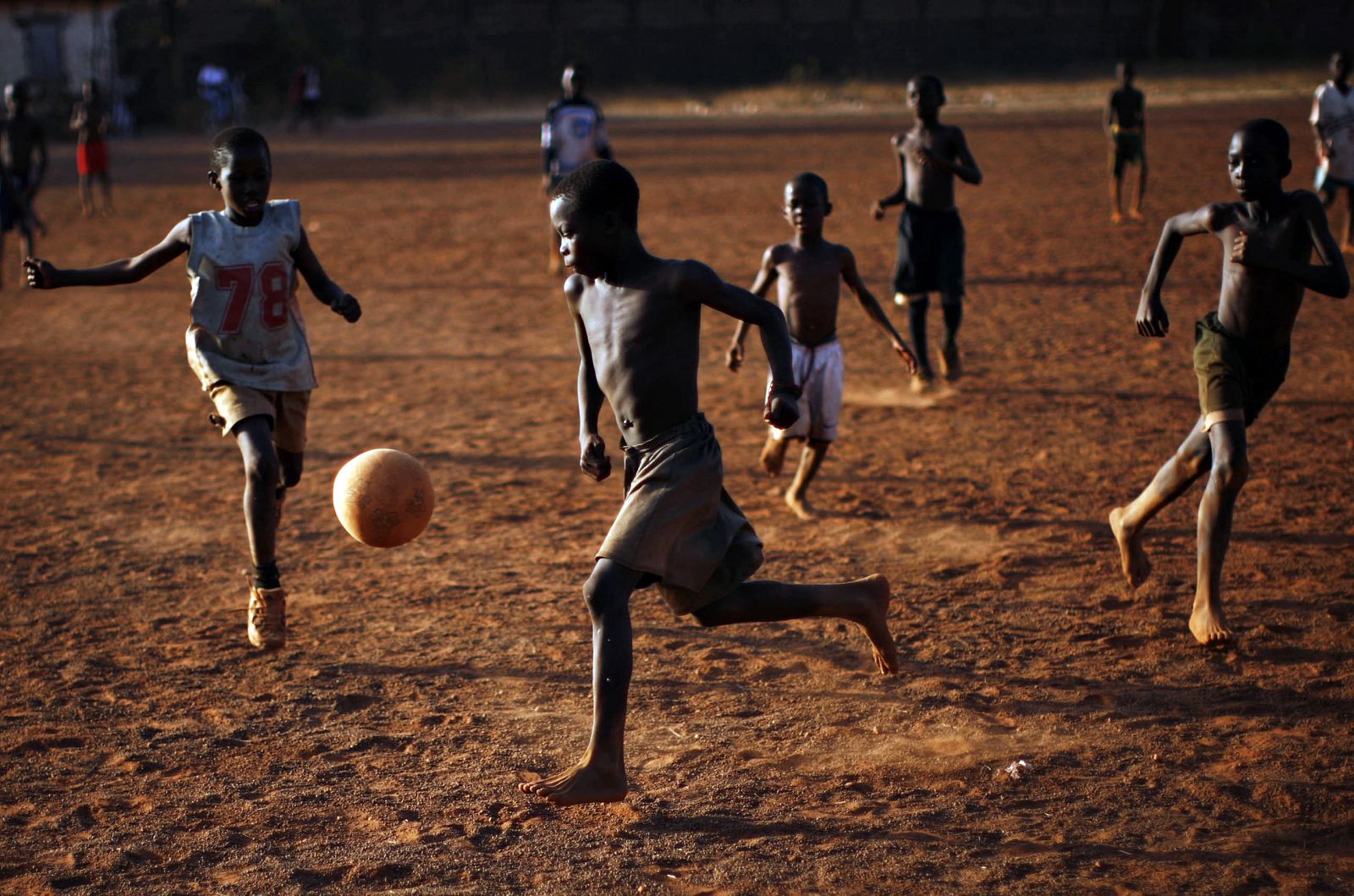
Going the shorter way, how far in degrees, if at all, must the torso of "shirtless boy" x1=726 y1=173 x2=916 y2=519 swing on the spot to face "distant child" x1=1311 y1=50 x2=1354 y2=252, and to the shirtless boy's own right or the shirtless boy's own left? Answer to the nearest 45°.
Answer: approximately 135° to the shirtless boy's own left

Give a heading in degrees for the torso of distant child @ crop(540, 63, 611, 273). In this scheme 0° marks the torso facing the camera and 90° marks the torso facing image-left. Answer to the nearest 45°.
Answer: approximately 0°

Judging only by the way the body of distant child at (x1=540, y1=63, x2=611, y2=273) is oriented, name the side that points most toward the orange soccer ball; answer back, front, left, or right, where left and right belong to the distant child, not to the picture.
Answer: front

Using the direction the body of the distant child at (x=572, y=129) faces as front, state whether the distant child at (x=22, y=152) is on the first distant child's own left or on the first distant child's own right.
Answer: on the first distant child's own right

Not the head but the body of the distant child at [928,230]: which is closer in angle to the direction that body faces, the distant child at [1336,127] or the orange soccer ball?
the orange soccer ball

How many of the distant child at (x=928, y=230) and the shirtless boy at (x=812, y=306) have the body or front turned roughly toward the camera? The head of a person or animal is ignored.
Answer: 2

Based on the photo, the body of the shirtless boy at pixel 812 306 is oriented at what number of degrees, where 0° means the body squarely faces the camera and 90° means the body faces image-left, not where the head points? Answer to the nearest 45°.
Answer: approximately 0°

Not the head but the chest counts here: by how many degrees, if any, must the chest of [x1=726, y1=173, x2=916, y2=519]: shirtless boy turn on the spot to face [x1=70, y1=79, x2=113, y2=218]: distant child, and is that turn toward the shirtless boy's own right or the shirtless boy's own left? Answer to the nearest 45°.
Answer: approximately 135° to the shirtless boy's own right
